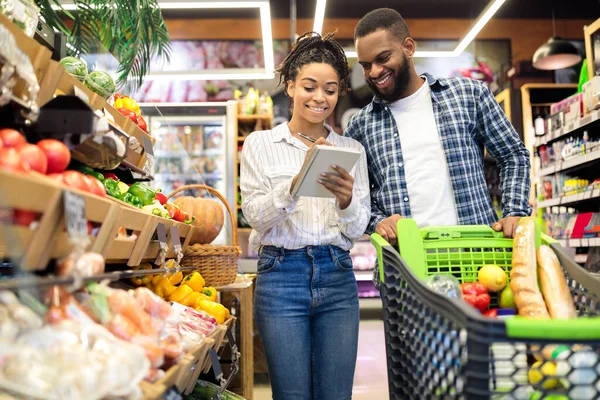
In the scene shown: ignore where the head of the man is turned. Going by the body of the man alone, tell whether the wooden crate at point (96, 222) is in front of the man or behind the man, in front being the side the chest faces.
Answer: in front

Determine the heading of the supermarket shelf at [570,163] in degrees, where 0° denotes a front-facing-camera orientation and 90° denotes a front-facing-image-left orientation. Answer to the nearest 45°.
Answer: approximately 45°

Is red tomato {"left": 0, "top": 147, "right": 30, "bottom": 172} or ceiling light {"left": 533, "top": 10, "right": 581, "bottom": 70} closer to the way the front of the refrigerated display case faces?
the red tomato

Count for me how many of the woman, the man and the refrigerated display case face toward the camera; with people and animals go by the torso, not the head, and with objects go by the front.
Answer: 3

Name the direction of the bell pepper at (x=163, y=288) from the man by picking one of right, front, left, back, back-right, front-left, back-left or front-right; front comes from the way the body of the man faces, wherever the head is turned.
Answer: right

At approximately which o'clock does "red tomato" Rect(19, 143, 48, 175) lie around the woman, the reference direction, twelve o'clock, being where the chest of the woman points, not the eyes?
The red tomato is roughly at 1 o'clock from the woman.

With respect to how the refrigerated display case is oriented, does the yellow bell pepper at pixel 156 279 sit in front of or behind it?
in front

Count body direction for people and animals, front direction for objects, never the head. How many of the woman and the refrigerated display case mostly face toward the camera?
2

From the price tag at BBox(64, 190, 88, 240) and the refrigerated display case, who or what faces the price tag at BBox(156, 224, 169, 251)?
the refrigerated display case

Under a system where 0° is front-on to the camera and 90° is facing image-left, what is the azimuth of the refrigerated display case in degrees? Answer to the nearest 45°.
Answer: approximately 0°

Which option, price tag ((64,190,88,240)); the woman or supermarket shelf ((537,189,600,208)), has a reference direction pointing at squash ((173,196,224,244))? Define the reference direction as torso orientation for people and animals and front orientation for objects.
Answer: the supermarket shelf

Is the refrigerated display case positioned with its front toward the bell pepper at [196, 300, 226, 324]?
yes

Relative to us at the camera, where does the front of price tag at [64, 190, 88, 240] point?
facing the viewer and to the right of the viewer

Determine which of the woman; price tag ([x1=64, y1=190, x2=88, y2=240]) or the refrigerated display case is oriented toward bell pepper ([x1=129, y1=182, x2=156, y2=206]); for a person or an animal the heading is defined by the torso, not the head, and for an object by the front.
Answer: the refrigerated display case

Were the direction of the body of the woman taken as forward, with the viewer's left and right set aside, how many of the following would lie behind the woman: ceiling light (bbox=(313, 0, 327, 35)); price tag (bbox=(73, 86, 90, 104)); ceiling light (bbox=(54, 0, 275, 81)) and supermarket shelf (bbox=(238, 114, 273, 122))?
3

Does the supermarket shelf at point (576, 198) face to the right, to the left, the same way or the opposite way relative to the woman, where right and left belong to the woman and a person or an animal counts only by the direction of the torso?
to the right

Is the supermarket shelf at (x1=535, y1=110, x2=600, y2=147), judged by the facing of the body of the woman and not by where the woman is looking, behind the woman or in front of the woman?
behind
